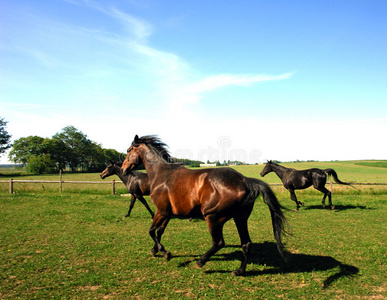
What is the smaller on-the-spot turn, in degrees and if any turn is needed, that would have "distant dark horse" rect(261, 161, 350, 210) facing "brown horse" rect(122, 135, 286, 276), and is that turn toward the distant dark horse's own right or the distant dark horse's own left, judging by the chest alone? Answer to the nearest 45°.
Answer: approximately 90° to the distant dark horse's own left

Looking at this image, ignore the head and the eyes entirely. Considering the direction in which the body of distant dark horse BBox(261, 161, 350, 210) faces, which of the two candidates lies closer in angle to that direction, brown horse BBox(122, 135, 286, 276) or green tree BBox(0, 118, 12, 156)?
the green tree

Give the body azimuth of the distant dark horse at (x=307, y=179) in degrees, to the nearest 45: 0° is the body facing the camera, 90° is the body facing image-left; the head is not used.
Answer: approximately 90°
